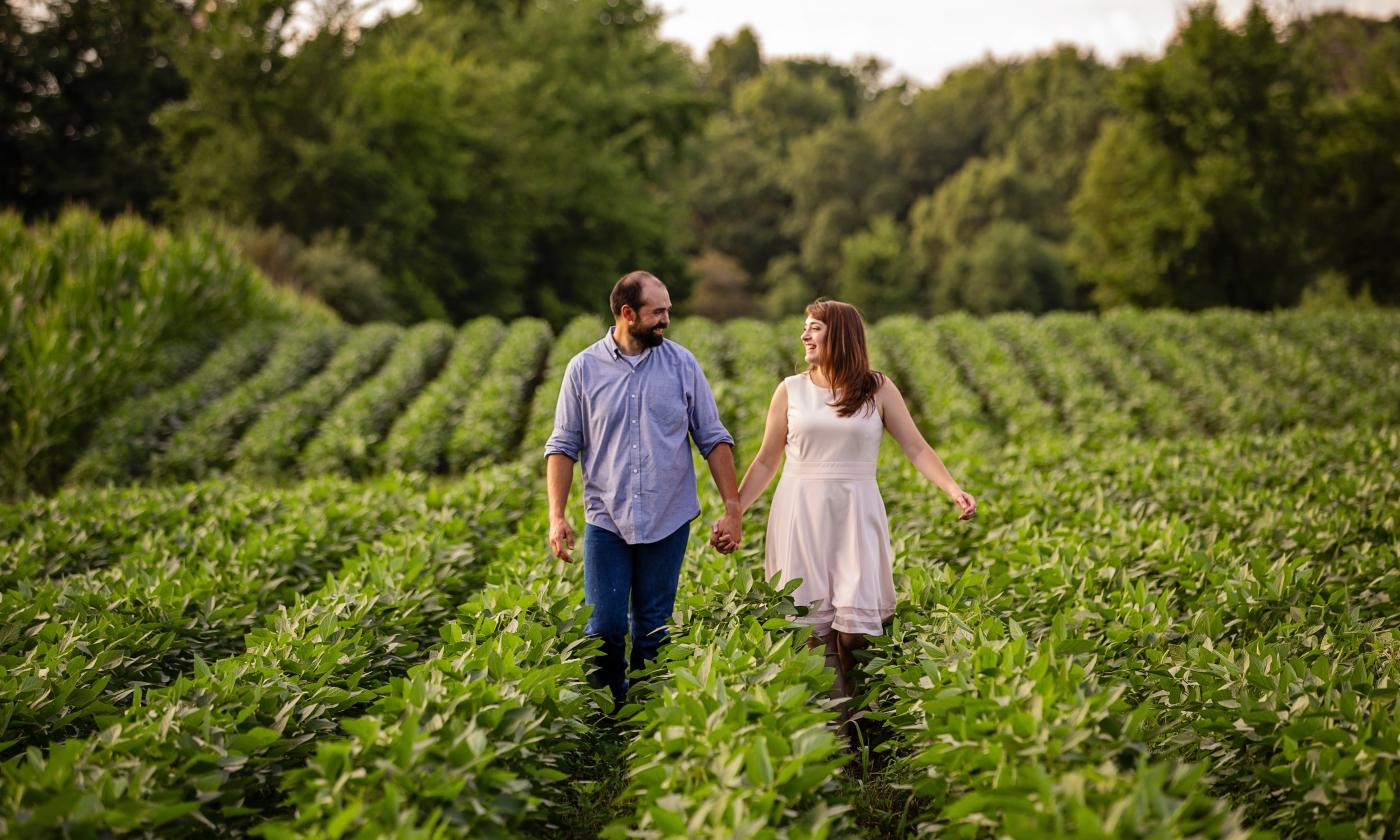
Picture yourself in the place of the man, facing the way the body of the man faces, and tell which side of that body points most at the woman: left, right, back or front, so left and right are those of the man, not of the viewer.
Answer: left

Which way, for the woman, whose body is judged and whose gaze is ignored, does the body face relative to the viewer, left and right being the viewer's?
facing the viewer

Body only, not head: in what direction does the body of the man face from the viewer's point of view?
toward the camera

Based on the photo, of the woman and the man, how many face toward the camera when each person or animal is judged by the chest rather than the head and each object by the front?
2

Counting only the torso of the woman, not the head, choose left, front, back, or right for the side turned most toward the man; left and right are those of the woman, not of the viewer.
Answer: right

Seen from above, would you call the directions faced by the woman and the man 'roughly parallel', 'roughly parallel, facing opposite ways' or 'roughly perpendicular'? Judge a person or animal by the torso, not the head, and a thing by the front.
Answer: roughly parallel

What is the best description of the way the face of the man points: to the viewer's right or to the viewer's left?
to the viewer's right
